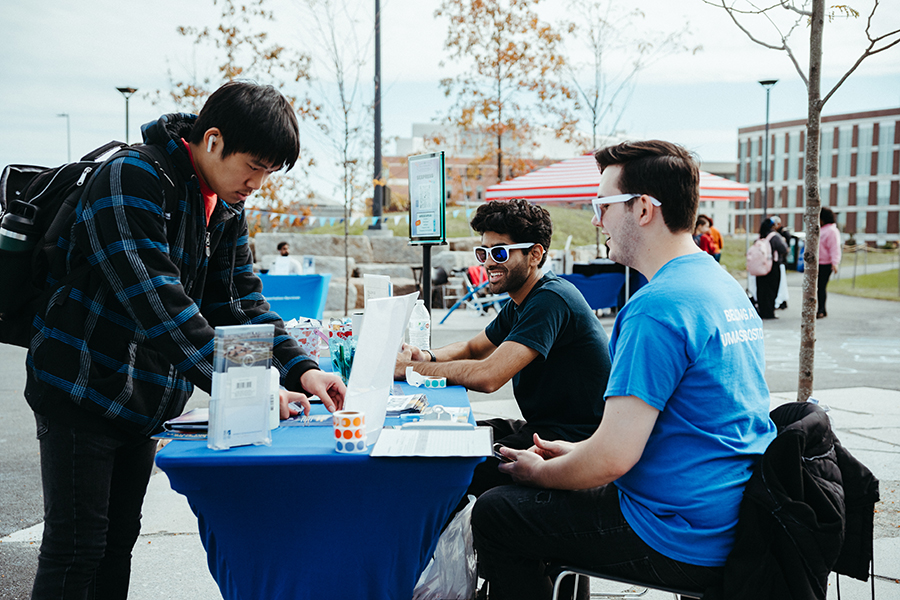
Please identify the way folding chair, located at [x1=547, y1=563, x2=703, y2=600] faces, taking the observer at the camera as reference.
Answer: facing to the left of the viewer

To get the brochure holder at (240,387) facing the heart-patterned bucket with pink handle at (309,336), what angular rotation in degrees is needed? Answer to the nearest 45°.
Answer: approximately 180°

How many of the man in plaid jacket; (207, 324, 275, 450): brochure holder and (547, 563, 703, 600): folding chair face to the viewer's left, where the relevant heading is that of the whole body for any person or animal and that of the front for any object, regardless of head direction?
1

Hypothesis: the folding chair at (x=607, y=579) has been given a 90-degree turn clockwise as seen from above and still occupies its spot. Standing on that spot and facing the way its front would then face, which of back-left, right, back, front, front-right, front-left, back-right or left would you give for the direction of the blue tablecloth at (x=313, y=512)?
left

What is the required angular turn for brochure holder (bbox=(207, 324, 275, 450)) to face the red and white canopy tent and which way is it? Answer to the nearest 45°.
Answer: approximately 135° to its left

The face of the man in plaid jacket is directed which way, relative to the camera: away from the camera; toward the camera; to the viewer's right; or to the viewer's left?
to the viewer's right

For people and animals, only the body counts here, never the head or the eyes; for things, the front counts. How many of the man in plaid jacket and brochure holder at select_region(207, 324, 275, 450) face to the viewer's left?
0

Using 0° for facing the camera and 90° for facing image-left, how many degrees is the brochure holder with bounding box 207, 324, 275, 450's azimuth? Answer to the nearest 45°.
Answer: approximately 0°

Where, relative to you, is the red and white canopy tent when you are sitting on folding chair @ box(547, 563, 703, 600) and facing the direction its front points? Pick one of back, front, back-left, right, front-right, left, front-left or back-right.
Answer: right

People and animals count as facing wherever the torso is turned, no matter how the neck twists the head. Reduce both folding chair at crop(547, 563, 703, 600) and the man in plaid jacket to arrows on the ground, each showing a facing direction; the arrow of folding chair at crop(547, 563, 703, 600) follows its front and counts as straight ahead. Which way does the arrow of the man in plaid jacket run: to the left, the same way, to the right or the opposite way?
the opposite way

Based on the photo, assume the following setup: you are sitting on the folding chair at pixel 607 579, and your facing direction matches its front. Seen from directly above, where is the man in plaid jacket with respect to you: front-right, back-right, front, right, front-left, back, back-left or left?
front

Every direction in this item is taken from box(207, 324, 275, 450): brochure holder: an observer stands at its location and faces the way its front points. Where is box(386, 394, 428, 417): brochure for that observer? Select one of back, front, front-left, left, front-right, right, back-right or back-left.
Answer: back-left

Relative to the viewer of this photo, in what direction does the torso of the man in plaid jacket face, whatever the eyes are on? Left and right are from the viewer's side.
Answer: facing the viewer and to the right of the viewer

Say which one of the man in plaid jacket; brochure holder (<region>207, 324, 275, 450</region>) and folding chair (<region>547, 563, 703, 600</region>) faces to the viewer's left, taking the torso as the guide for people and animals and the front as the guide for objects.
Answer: the folding chair

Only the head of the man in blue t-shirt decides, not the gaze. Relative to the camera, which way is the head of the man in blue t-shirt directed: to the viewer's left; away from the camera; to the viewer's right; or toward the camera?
to the viewer's left

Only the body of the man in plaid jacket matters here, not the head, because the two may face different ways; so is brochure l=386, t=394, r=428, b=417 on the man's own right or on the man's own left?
on the man's own left
